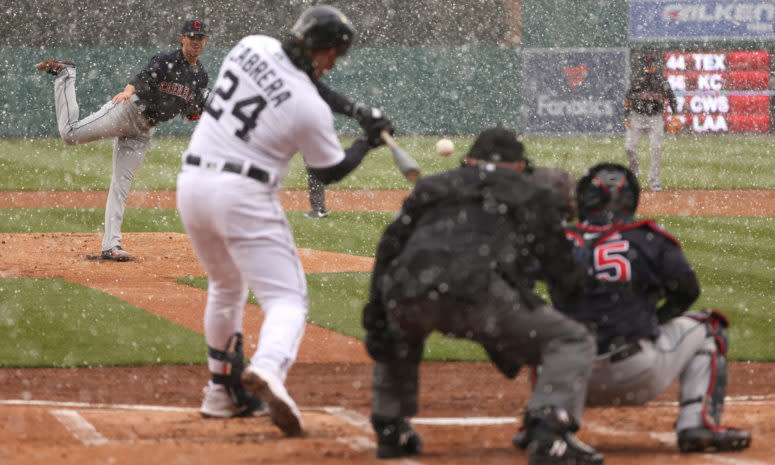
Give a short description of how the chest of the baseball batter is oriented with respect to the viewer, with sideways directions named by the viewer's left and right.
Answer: facing away from the viewer and to the right of the viewer

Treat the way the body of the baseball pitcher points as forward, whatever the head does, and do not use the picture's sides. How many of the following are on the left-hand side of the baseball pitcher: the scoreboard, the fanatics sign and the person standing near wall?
3

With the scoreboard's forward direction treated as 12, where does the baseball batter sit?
The baseball batter is roughly at 12 o'clock from the scoreboard.

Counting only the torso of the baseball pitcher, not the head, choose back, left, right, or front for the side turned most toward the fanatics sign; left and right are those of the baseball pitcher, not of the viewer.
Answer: back

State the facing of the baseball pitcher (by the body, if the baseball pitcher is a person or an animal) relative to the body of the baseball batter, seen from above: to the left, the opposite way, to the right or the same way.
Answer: to the right

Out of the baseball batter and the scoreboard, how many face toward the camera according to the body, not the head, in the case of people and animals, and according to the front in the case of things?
1

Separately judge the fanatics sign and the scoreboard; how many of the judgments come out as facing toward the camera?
2

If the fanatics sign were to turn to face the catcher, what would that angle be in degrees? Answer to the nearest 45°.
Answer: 0° — it already faces them

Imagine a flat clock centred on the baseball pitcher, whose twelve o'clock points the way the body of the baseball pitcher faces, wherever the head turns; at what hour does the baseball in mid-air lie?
The baseball in mid-air is roughly at 1 o'clock from the baseball pitcher.
